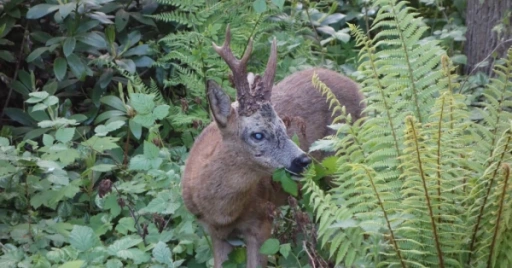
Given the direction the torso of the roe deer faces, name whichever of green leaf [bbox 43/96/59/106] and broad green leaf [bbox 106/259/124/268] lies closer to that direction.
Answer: the broad green leaf

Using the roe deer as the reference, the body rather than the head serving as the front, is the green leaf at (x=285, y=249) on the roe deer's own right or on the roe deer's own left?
on the roe deer's own left

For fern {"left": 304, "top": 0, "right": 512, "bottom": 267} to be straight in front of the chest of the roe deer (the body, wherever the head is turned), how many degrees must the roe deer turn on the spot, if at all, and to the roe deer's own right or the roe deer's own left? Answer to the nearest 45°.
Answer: approximately 90° to the roe deer's own left

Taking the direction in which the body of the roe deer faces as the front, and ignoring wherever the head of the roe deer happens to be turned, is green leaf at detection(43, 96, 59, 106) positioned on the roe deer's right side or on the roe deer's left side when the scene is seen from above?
on the roe deer's right side

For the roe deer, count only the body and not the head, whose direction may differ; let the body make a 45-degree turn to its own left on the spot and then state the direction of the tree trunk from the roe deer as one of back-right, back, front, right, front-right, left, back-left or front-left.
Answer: back-left

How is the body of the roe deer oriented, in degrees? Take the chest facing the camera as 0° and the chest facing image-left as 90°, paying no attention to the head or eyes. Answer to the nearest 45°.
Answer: approximately 45°

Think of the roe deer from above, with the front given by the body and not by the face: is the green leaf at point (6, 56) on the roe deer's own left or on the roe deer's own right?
on the roe deer's own right
